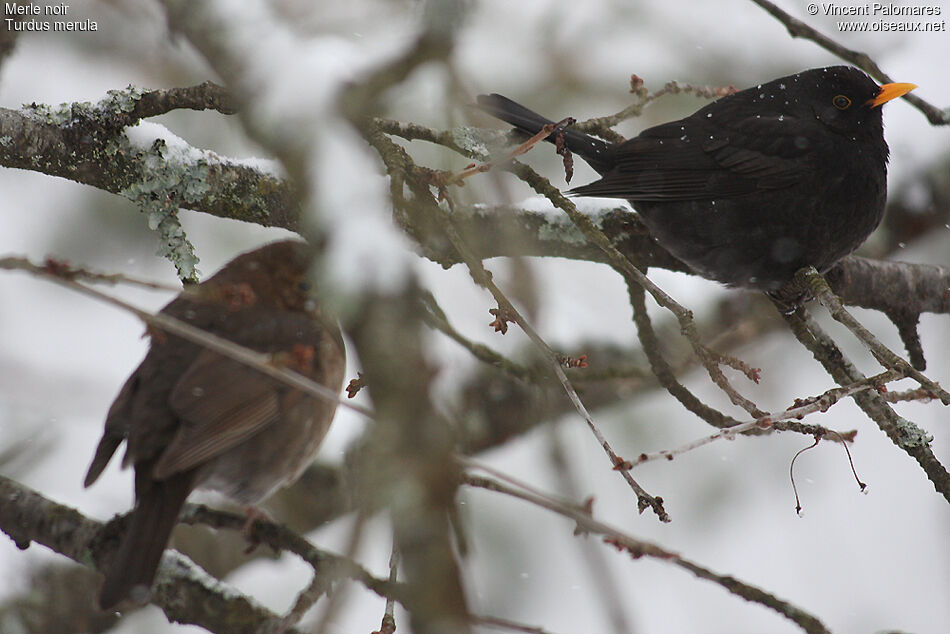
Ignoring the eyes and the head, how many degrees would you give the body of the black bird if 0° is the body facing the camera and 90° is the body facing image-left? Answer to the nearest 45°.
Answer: approximately 270°

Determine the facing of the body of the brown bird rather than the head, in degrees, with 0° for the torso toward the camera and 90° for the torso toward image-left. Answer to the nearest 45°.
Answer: approximately 225°

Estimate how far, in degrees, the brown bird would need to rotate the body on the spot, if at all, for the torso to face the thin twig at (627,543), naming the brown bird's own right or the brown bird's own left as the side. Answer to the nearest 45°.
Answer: approximately 90° to the brown bird's own right

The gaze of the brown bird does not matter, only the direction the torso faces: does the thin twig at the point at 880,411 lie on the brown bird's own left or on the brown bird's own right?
on the brown bird's own right

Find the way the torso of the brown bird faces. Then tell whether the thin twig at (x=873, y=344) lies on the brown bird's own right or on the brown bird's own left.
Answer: on the brown bird's own right

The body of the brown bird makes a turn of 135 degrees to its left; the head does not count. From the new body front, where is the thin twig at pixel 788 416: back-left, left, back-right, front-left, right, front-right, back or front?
back-left

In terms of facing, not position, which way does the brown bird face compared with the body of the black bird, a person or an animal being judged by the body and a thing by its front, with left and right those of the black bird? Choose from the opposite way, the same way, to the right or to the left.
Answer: to the left
